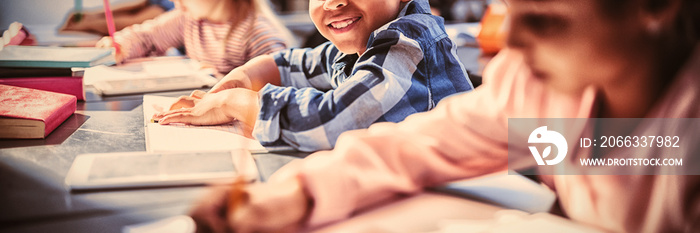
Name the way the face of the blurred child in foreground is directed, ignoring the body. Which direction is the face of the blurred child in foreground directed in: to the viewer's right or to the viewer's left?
to the viewer's left

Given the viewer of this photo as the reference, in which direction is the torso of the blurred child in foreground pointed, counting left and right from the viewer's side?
facing to the left of the viewer

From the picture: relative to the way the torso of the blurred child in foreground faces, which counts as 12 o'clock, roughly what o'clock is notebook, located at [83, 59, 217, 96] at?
The notebook is roughly at 1 o'clock from the blurred child in foreground.

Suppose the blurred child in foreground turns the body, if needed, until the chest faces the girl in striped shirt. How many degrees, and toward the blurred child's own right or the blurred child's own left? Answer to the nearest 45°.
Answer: approximately 45° to the blurred child's own right

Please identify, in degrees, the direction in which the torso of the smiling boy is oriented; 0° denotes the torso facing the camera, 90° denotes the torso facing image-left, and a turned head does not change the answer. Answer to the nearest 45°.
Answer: approximately 45°
